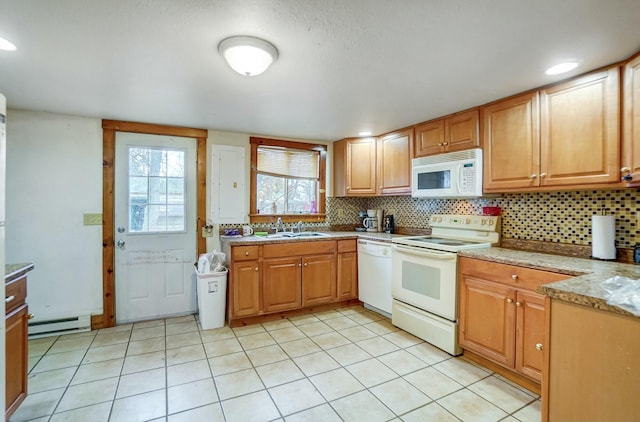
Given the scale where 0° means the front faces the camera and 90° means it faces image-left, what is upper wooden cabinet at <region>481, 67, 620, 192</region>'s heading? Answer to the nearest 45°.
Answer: approximately 45°

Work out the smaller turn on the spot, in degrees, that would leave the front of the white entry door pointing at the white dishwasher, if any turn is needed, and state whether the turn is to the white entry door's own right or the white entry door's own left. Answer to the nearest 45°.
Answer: approximately 45° to the white entry door's own left

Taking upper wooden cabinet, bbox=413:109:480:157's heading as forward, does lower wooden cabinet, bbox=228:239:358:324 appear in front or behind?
in front

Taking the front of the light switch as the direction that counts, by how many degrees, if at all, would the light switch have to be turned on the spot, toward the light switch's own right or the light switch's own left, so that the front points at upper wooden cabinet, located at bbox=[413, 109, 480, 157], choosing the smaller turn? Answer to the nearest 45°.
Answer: approximately 45° to the light switch's own left

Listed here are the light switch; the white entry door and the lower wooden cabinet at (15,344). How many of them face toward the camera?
2

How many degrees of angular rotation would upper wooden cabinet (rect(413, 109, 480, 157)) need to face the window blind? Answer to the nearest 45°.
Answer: approximately 45° to its right

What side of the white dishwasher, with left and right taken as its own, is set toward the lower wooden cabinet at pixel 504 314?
left

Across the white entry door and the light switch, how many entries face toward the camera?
2

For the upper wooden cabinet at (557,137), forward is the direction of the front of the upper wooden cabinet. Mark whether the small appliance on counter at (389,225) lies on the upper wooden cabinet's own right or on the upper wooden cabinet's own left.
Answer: on the upper wooden cabinet's own right

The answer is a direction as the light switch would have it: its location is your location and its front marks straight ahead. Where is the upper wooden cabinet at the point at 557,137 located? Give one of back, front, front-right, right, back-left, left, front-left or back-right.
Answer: front-left
